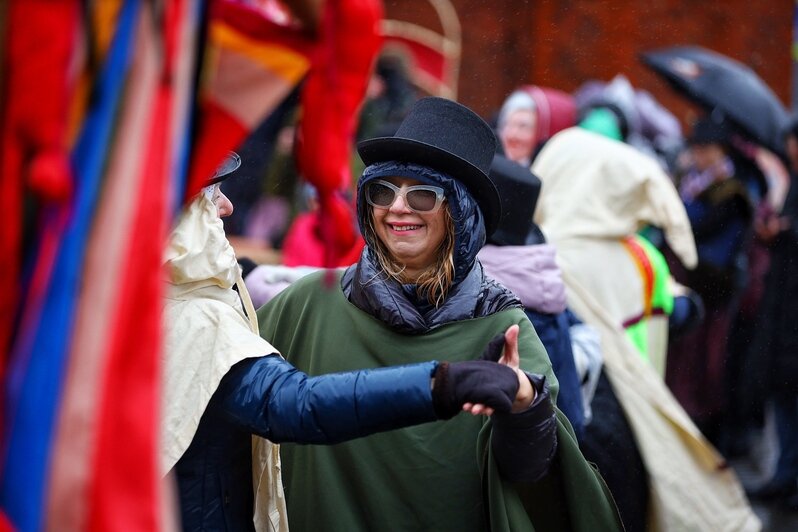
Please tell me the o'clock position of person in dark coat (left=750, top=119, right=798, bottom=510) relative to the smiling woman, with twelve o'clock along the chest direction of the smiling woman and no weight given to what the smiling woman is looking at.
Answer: The person in dark coat is roughly at 7 o'clock from the smiling woman.

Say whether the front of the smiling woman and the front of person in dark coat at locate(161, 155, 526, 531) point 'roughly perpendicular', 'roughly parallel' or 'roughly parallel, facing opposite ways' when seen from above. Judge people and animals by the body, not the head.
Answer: roughly perpendicular

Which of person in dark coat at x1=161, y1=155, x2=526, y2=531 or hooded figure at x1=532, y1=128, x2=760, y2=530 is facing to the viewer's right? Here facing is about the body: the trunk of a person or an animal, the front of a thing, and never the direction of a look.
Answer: the person in dark coat

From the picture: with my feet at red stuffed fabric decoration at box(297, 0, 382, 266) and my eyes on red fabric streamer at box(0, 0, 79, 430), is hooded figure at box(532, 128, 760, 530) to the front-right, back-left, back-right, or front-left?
back-right

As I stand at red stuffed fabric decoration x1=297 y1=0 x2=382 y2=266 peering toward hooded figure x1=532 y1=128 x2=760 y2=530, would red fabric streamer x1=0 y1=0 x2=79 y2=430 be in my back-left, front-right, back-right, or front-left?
back-left

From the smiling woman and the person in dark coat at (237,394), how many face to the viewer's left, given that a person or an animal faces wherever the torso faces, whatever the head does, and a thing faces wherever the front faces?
0

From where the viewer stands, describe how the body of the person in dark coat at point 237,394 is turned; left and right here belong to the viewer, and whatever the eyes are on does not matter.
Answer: facing to the right of the viewer

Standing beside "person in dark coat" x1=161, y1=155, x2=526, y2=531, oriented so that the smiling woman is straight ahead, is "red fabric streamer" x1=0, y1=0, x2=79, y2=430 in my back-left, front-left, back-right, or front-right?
back-right

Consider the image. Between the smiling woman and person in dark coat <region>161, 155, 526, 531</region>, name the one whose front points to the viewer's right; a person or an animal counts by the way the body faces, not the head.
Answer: the person in dark coat

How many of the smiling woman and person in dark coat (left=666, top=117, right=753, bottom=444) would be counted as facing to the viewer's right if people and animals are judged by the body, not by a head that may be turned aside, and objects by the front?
0
